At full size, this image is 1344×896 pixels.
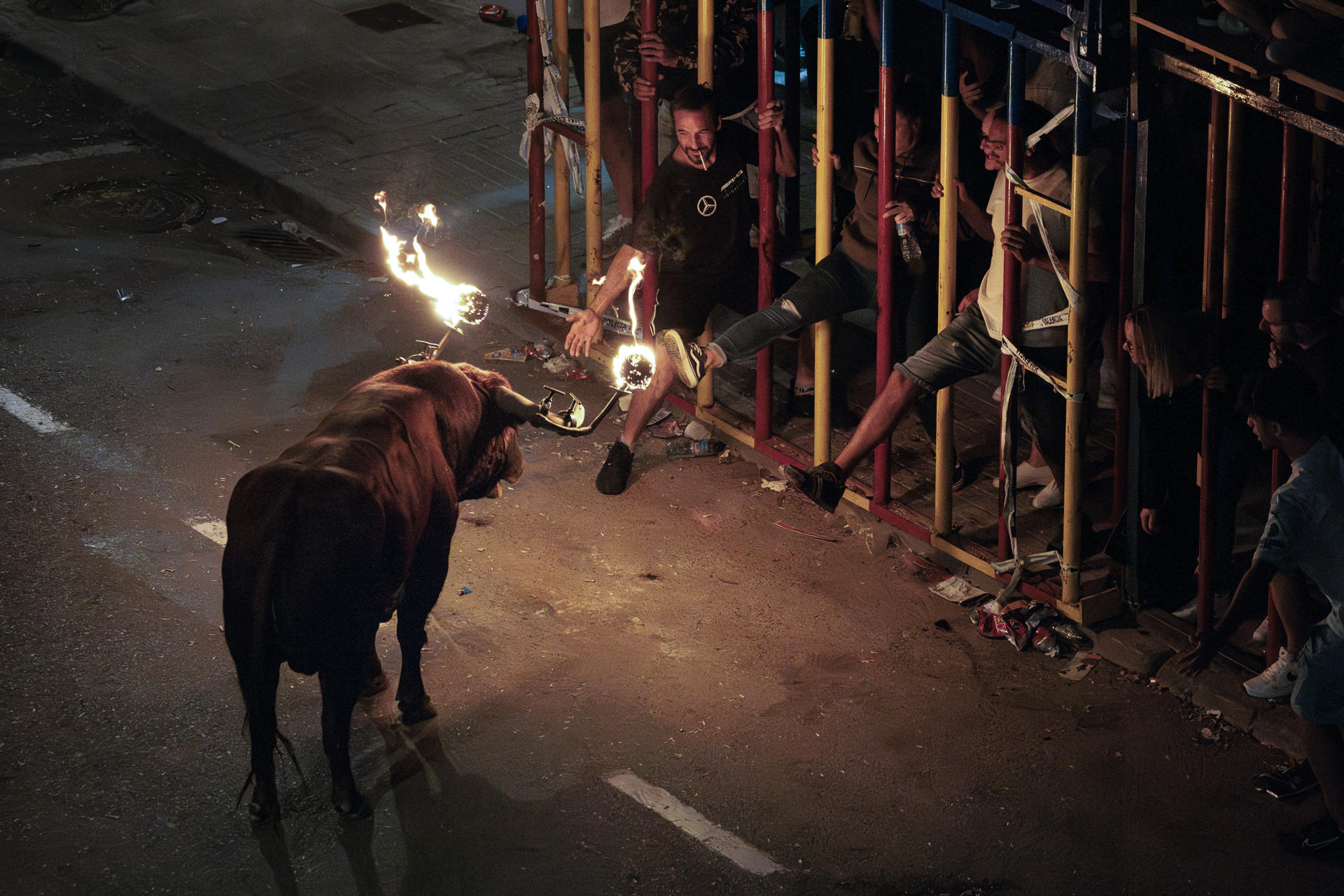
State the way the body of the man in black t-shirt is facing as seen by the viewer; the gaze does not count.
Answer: toward the camera

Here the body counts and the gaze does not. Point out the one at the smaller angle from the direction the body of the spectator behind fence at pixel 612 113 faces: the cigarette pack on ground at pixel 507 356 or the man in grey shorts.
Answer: the cigarette pack on ground

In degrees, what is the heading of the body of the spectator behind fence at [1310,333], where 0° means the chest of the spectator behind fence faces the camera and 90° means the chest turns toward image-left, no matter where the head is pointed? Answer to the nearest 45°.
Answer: approximately 90°

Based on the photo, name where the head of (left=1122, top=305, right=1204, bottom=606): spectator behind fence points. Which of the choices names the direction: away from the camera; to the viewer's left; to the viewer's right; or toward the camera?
to the viewer's left

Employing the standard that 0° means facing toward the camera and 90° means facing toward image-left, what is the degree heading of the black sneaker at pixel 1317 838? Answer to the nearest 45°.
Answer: approximately 90°

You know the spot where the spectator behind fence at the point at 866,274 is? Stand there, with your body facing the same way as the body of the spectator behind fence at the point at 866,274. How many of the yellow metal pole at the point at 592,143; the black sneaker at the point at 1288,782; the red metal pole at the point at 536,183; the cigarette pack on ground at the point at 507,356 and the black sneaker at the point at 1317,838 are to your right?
3

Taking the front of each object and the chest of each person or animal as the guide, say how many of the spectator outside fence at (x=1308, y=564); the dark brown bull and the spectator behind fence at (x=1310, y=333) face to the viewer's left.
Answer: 2

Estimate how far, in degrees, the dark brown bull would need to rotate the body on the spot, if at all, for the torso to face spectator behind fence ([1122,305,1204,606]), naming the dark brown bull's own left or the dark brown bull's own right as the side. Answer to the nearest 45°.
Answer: approximately 45° to the dark brown bull's own right

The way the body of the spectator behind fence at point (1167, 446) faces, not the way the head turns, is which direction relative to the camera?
to the viewer's left

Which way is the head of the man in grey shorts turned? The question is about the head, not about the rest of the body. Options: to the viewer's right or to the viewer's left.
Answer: to the viewer's left
